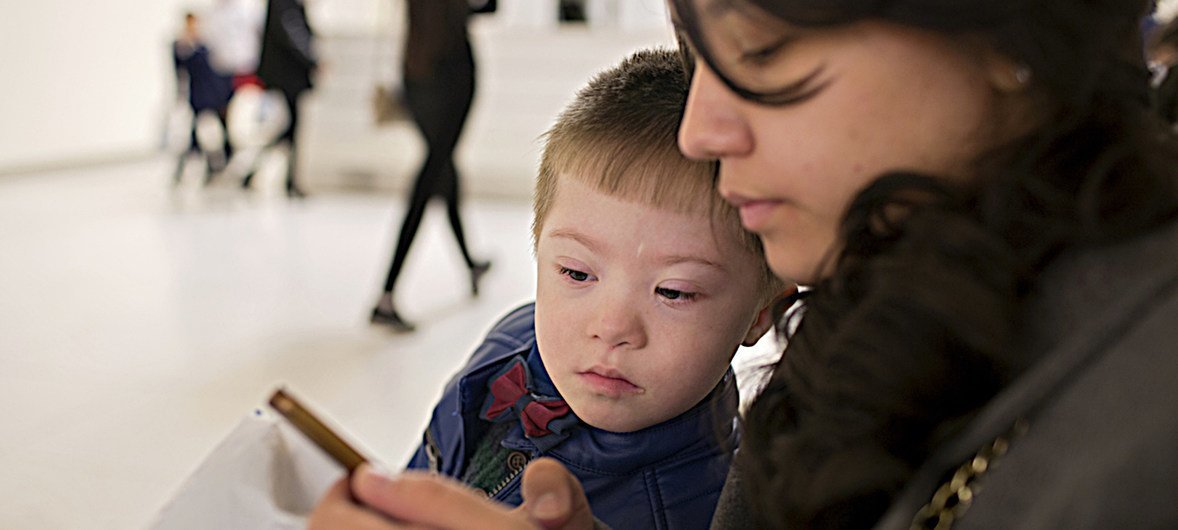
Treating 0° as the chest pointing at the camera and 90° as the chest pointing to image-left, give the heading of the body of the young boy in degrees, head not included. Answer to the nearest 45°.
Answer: approximately 45°

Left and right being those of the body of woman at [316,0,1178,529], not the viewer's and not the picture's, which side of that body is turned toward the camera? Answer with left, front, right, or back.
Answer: left

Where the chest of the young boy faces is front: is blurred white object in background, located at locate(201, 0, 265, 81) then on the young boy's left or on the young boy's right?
on the young boy's right

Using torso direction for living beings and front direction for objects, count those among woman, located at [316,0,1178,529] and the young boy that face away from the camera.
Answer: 0

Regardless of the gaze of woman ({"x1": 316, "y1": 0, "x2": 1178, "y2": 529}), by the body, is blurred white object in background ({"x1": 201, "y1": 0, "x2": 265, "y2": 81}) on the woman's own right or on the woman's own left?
on the woman's own right

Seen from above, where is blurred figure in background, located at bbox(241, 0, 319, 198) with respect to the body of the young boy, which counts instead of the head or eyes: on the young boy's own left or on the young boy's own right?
on the young boy's own right
